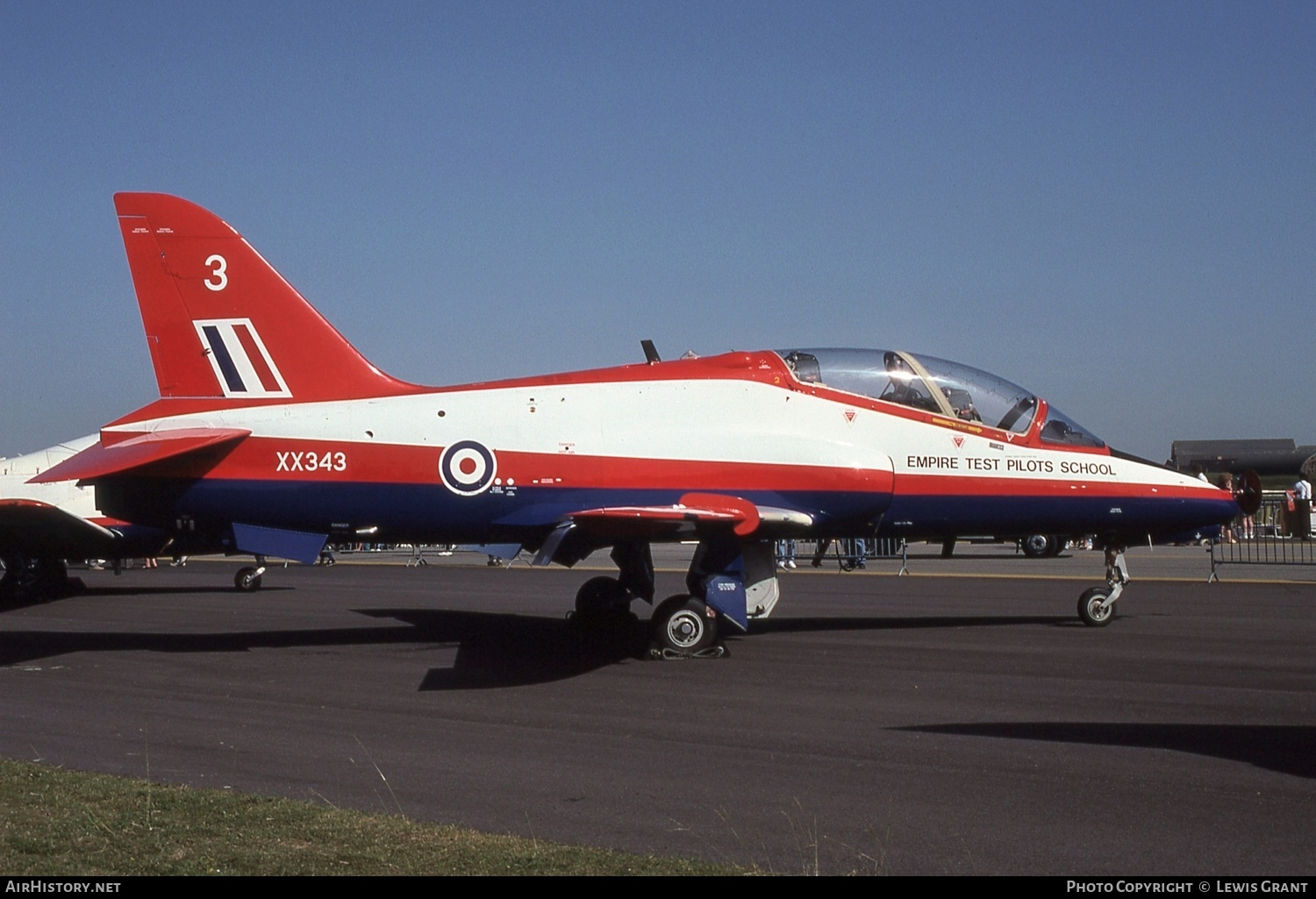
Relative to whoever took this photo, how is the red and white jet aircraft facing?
facing to the right of the viewer

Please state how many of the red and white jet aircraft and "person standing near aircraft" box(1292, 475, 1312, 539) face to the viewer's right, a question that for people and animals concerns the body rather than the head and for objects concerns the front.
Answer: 1

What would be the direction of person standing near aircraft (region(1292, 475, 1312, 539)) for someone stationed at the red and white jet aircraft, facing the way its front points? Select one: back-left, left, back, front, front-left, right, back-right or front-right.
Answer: front-left
